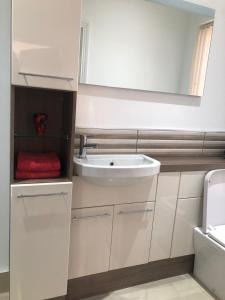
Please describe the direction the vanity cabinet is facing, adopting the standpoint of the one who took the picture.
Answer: facing the viewer and to the right of the viewer

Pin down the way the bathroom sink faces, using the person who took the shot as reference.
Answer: facing the viewer

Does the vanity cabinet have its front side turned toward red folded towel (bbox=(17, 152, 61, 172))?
no

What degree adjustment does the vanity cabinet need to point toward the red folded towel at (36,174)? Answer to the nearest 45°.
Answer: approximately 90° to its right
